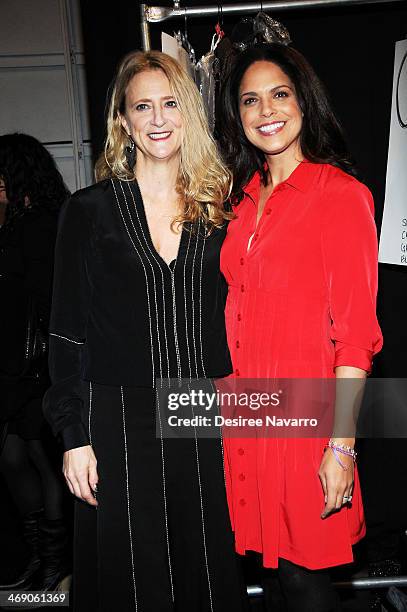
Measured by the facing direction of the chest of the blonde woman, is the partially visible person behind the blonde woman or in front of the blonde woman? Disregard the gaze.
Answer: behind

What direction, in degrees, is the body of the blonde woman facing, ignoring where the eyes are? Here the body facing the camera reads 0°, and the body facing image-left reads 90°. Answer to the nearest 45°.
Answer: approximately 315°
